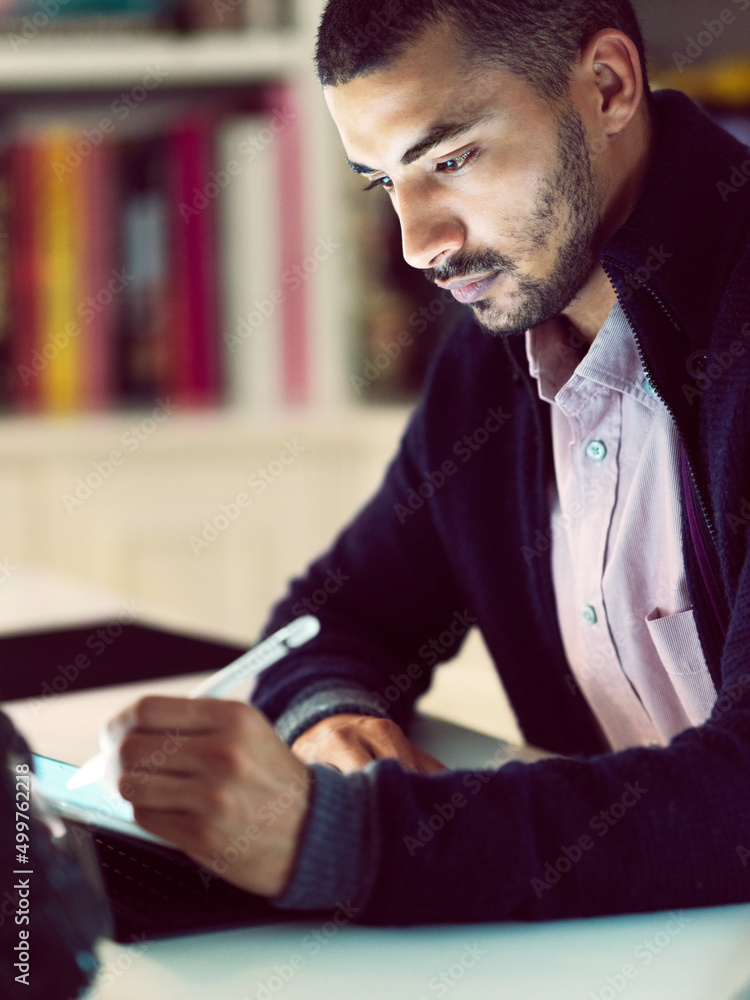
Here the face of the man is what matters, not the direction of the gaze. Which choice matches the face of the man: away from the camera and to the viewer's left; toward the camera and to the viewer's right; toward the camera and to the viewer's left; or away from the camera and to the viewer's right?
toward the camera and to the viewer's left

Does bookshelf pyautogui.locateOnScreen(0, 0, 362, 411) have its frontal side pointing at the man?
yes

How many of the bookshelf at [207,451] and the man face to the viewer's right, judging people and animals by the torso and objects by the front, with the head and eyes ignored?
0

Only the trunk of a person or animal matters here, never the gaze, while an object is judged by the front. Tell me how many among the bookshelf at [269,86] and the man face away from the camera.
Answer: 0

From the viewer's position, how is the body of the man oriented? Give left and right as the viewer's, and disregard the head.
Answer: facing the viewer and to the left of the viewer

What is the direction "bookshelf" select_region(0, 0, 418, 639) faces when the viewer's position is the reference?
facing the viewer

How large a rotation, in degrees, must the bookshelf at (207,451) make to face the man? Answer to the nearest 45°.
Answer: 0° — it already faces them

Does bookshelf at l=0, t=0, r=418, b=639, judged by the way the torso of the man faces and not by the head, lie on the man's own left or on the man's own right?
on the man's own right

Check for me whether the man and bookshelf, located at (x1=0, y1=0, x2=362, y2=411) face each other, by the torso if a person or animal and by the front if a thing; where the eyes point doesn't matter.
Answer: no

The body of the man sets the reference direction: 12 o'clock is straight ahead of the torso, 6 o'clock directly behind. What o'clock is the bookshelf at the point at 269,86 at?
The bookshelf is roughly at 4 o'clock from the man.
